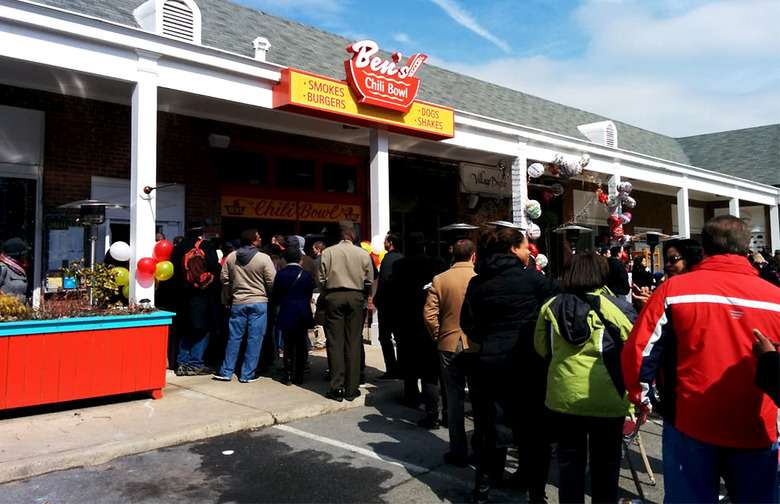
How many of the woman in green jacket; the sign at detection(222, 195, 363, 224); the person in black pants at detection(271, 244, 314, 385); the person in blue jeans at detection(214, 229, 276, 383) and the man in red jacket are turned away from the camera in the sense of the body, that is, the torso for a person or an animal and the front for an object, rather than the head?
4

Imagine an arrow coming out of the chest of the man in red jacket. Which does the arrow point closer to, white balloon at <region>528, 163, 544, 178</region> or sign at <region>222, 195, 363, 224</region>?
the white balloon

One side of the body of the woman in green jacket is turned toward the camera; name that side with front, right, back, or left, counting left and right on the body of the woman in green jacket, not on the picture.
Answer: back

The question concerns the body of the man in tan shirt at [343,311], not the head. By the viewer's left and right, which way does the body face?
facing away from the viewer

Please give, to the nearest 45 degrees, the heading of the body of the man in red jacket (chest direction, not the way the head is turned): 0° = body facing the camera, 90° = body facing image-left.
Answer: approximately 180°

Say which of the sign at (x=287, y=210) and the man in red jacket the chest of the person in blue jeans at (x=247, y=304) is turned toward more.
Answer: the sign

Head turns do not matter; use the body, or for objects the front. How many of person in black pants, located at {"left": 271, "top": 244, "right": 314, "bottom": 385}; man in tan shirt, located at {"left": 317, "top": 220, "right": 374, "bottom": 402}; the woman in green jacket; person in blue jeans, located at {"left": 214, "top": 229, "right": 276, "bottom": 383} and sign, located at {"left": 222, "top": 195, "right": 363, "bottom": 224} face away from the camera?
4

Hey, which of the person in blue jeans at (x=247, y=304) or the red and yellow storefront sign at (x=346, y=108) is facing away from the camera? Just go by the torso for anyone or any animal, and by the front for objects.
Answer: the person in blue jeans

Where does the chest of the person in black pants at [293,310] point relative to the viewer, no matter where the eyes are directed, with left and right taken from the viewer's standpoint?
facing away from the viewer

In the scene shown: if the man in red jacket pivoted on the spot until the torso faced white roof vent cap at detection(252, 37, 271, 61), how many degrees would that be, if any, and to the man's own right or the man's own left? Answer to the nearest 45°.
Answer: approximately 45° to the man's own left

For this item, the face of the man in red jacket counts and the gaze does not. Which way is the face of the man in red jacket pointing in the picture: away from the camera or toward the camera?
away from the camera
